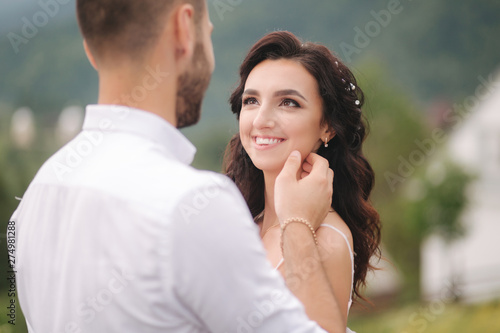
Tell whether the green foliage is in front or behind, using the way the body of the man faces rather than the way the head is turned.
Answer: in front

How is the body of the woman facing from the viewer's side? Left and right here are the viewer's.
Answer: facing the viewer and to the left of the viewer

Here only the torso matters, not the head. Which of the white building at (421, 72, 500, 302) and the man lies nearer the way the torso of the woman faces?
the man

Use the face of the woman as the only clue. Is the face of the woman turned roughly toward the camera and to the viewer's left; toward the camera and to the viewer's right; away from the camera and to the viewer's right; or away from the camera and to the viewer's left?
toward the camera and to the viewer's left

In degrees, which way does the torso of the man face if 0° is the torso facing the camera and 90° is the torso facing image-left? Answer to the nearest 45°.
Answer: approximately 225°

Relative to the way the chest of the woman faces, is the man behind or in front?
in front

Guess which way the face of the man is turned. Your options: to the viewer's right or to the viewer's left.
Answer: to the viewer's right

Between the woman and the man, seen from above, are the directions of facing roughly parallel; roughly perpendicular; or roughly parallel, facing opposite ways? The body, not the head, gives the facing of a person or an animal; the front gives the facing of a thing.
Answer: roughly parallel, facing opposite ways
